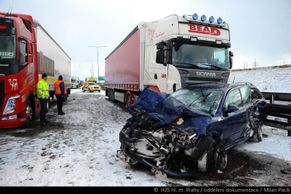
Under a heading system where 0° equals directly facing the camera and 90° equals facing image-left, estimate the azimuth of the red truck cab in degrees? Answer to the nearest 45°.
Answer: approximately 45°

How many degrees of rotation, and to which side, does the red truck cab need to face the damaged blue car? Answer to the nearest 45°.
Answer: approximately 90° to its left

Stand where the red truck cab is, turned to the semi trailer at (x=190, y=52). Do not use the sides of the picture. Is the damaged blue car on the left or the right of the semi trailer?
right

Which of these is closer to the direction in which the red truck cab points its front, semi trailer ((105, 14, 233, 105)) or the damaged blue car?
the damaged blue car

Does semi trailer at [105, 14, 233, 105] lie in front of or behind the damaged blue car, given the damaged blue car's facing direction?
behind

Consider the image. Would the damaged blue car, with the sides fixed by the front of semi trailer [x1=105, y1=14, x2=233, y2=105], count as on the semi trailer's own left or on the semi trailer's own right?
on the semi trailer's own right

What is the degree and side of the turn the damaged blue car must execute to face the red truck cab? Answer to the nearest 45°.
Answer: approximately 90° to its right

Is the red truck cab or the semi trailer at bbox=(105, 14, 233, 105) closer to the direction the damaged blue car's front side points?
the red truck cab

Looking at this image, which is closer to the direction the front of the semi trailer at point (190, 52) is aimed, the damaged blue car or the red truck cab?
the damaged blue car

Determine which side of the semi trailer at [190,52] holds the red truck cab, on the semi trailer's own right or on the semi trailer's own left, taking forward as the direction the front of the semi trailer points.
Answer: on the semi trailer's own right

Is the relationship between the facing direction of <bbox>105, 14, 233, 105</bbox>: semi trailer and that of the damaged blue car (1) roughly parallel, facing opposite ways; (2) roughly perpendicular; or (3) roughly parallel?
roughly perpendicular

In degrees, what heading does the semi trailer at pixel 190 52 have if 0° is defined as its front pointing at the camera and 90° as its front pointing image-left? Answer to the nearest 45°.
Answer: approximately 315°
